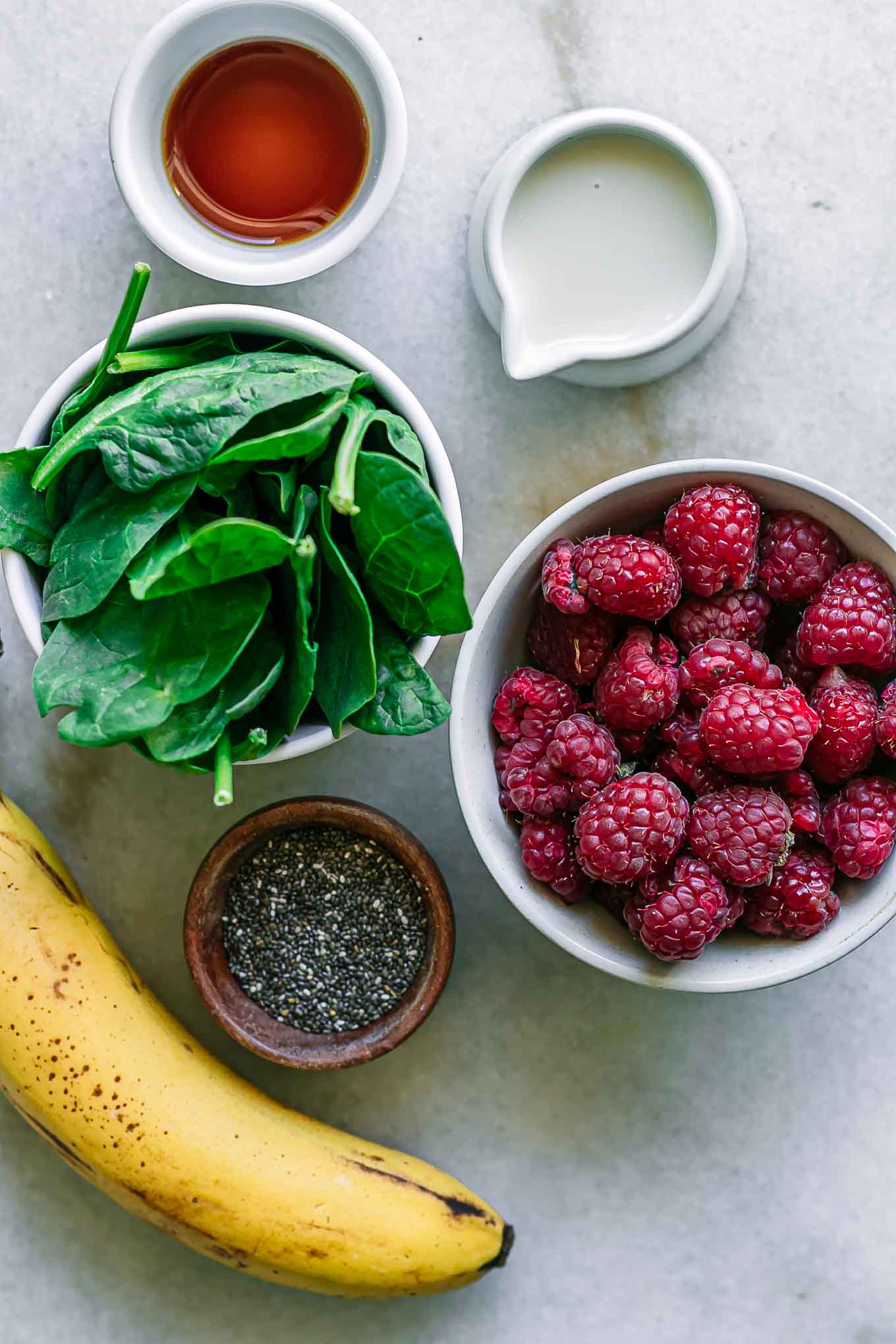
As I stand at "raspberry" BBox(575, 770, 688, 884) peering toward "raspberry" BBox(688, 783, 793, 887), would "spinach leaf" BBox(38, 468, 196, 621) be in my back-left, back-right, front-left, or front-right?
back-left

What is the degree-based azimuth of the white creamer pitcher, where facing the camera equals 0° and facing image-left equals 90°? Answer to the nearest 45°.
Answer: approximately 45°
